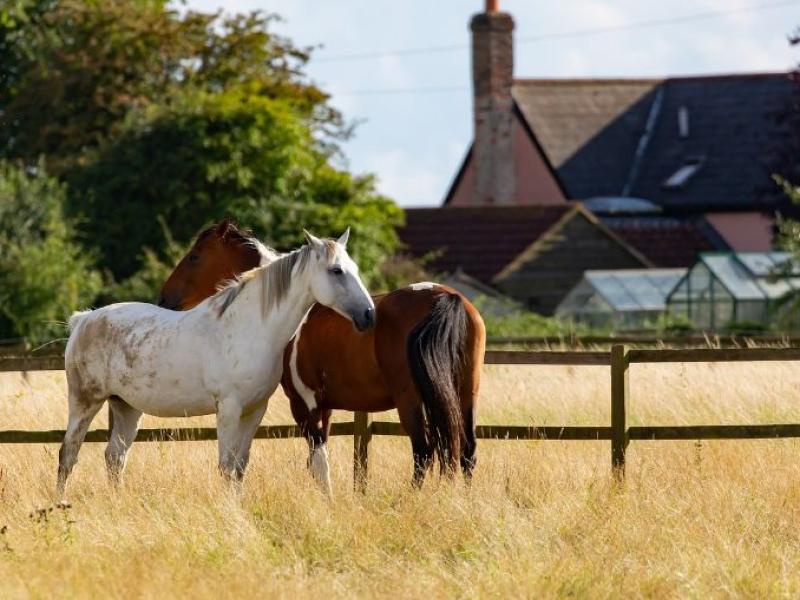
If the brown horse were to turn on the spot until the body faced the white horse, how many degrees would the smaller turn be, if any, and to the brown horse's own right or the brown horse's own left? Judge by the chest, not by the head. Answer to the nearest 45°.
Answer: approximately 45° to the brown horse's own left

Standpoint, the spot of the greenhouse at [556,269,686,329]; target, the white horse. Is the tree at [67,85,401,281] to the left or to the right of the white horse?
right

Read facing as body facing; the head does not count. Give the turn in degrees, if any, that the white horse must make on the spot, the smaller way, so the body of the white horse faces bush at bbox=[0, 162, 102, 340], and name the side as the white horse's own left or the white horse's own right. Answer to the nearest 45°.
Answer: approximately 90° to the white horse's own left

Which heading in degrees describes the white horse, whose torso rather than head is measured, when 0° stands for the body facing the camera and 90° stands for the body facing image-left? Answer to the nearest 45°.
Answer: approximately 270°

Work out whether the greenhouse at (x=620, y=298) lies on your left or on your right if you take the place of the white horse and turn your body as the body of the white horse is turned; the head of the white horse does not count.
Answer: on your left

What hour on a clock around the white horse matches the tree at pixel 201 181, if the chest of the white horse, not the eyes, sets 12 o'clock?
The tree is roughly at 9 o'clock from the white horse.

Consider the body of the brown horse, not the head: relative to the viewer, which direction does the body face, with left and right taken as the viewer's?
facing away from the viewer and to the left of the viewer

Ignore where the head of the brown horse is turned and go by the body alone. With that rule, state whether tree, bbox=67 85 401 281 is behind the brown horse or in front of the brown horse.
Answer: in front

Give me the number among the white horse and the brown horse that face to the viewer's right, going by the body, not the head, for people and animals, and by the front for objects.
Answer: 1

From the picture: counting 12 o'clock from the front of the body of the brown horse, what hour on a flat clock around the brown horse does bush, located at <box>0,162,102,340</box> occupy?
The bush is roughly at 1 o'clock from the brown horse.
